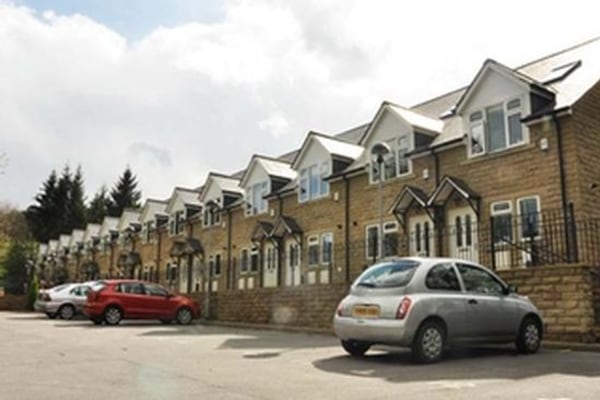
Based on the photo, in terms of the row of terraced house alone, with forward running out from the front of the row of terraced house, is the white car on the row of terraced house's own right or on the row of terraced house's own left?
on the row of terraced house's own right

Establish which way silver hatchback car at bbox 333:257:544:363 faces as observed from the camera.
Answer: facing away from the viewer and to the right of the viewer

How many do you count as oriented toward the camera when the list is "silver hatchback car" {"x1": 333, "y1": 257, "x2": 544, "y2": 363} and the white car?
0

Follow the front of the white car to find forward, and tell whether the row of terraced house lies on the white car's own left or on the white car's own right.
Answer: on the white car's own right

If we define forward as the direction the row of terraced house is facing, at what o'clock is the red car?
The red car is roughly at 2 o'clock from the row of terraced house.

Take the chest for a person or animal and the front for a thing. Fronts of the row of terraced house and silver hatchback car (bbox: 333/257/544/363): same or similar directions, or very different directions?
very different directions
